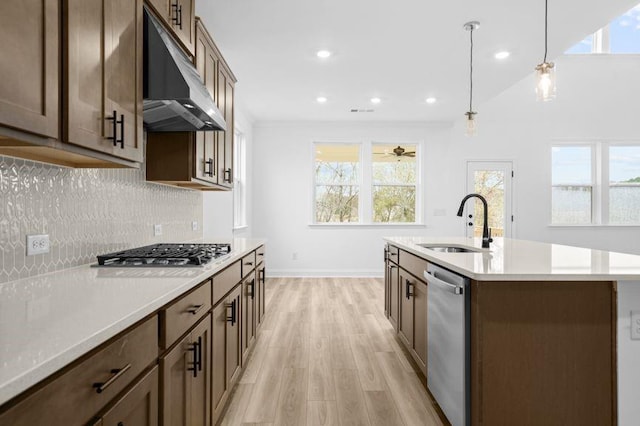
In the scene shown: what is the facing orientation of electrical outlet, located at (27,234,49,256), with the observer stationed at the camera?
facing the viewer and to the right of the viewer

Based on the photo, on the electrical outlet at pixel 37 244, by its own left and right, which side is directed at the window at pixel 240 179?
left

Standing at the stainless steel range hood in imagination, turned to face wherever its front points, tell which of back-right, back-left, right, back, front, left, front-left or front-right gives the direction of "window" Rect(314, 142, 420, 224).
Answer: front-left

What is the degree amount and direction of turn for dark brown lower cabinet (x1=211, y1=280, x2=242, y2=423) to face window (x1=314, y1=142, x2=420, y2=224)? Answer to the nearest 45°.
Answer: approximately 45° to its left

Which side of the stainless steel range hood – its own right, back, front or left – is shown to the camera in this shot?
right

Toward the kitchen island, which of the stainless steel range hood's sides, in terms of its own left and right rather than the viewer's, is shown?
front

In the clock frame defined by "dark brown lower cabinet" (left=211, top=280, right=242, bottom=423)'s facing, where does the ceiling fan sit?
The ceiling fan is roughly at 10 o'clock from the dark brown lower cabinet.

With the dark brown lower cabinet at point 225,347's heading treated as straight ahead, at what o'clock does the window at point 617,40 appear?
The window is roughly at 11 o'clock from the dark brown lower cabinet.

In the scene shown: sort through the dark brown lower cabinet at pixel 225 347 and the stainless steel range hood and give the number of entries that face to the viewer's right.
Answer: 2

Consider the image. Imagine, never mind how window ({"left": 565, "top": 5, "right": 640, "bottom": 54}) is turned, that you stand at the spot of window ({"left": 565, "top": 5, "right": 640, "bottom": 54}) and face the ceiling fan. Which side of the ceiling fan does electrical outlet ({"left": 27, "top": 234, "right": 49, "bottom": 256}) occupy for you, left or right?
left

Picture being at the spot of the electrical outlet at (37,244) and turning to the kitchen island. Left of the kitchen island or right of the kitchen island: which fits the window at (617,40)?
left

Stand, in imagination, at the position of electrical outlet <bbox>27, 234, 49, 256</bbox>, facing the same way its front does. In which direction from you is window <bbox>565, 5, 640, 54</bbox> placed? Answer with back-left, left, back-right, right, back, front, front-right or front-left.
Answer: front-left

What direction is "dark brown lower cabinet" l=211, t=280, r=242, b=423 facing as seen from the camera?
to the viewer's right

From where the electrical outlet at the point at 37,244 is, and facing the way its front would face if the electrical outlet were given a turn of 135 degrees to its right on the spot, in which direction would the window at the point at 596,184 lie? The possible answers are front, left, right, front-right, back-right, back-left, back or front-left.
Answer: back

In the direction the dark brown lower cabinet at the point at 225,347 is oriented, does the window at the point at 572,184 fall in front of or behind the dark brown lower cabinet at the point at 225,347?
in front
